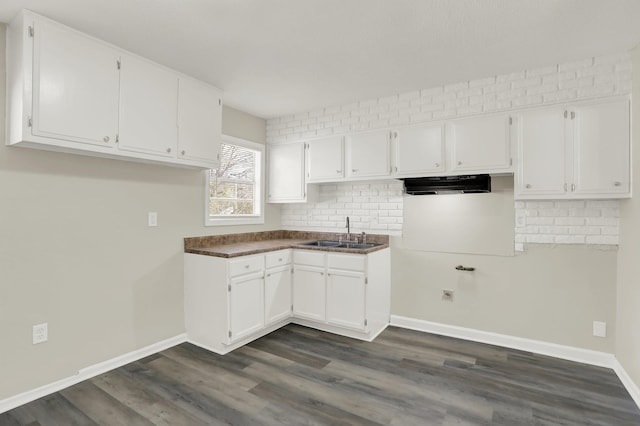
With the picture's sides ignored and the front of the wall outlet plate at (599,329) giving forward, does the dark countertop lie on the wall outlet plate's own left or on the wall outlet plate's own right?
on the wall outlet plate's own right

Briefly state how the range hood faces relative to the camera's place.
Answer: facing the viewer

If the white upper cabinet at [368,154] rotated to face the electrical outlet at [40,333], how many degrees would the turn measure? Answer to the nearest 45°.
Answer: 0° — it already faces it

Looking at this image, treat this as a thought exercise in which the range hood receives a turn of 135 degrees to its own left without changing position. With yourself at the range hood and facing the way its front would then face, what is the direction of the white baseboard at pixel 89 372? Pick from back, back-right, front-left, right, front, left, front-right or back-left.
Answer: back

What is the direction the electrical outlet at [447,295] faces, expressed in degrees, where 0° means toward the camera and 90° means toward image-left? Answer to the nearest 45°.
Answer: approximately 0°

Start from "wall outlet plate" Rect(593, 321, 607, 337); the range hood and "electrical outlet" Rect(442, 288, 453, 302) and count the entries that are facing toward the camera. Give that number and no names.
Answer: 3

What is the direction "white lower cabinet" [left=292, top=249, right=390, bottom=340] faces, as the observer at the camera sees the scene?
facing the viewer and to the left of the viewer

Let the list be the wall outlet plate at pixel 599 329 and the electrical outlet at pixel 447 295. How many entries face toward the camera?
2

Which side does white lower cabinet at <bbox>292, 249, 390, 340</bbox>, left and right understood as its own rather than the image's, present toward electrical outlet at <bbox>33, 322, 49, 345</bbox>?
front

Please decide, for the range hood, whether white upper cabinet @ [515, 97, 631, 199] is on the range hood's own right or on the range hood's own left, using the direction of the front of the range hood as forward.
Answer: on the range hood's own left

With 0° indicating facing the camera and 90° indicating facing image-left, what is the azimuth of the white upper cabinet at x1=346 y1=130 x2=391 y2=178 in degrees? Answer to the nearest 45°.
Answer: approximately 45°

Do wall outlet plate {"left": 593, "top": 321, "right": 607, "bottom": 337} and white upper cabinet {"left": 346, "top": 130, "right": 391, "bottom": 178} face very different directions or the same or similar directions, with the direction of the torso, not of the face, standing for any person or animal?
same or similar directions

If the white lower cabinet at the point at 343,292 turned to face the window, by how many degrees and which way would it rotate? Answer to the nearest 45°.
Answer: approximately 45° to its right

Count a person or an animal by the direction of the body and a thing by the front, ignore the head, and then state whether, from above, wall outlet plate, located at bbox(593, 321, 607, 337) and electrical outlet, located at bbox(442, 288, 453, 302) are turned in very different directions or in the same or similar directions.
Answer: same or similar directions
